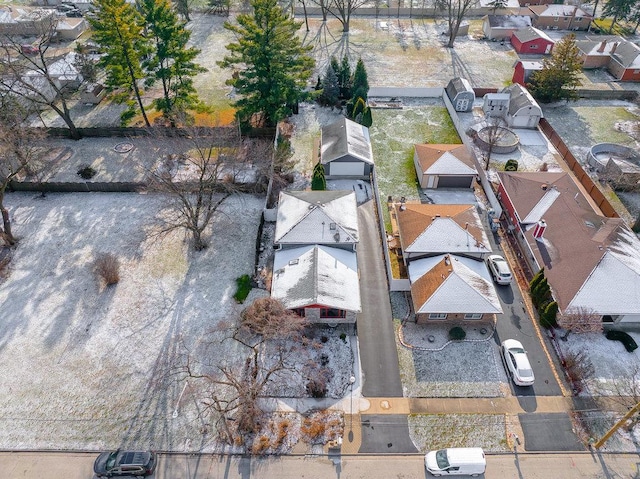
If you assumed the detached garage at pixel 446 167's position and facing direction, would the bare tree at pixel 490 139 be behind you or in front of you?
behind

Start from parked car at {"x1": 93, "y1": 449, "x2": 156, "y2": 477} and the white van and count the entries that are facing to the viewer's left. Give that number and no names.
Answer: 2

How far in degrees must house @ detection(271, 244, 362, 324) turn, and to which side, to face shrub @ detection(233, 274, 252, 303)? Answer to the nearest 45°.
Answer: approximately 90° to its right

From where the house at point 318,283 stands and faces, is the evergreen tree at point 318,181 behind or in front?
behind

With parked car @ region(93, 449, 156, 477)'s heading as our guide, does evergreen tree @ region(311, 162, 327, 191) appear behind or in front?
behind

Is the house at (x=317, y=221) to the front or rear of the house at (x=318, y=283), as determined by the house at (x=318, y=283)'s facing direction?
to the rear

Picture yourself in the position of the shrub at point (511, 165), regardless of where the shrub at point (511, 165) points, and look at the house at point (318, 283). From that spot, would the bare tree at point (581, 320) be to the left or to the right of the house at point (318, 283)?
left

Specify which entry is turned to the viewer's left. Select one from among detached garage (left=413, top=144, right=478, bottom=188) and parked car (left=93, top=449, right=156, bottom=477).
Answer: the parked car

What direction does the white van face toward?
to the viewer's left

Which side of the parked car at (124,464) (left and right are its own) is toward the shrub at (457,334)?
back

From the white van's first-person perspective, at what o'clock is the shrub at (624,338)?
The shrub is roughly at 4 o'clock from the white van.

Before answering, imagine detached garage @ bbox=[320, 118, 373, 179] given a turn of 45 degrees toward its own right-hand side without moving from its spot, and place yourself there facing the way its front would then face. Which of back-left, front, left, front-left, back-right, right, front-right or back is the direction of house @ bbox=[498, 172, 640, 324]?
left

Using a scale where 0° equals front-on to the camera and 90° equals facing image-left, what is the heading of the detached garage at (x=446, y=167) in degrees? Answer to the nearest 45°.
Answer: approximately 0°
